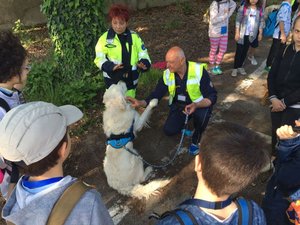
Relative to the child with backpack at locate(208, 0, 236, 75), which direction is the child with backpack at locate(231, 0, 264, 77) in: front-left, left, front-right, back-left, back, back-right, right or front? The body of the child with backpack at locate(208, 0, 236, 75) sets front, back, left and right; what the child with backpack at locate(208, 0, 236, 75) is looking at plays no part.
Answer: left

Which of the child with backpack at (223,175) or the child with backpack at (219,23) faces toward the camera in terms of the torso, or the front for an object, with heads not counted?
the child with backpack at (219,23)

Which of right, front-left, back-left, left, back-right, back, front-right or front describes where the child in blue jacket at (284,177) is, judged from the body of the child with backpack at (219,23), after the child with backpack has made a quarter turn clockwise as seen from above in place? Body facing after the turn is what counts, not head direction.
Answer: left

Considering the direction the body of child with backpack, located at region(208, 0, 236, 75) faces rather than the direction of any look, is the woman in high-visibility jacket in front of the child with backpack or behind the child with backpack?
in front

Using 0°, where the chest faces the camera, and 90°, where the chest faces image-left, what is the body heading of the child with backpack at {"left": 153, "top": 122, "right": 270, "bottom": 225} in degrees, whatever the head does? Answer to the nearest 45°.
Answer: approximately 180°

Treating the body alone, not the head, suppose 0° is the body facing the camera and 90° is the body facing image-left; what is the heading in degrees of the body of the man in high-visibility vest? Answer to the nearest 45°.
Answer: approximately 45°

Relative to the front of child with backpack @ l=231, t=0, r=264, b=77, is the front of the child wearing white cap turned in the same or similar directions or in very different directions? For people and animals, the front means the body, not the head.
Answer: very different directions

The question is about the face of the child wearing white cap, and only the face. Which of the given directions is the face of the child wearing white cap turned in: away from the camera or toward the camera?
away from the camera

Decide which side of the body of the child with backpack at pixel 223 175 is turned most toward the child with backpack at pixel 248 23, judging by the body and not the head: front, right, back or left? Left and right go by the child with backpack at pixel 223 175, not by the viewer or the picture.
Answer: front

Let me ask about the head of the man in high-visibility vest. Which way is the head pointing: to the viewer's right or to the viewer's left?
to the viewer's left

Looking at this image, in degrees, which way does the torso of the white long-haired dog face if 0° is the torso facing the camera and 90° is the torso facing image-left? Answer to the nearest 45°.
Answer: approximately 225°

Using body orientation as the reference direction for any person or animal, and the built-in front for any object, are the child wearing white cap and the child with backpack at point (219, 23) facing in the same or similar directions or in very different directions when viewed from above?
very different directions

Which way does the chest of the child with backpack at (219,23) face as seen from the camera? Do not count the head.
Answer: toward the camera

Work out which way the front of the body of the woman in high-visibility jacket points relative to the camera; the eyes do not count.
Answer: toward the camera

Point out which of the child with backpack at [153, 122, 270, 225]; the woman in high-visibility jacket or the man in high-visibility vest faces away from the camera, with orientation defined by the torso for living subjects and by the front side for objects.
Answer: the child with backpack

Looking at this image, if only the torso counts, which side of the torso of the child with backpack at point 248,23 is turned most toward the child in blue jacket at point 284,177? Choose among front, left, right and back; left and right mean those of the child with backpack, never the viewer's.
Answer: front

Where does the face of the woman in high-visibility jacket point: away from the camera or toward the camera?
toward the camera

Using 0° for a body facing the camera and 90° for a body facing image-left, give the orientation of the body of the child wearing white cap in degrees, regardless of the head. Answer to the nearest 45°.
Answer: approximately 225°

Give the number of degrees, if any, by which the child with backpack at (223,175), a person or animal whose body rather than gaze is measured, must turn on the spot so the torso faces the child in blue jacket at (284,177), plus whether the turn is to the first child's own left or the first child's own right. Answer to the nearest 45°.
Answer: approximately 45° to the first child's own right
